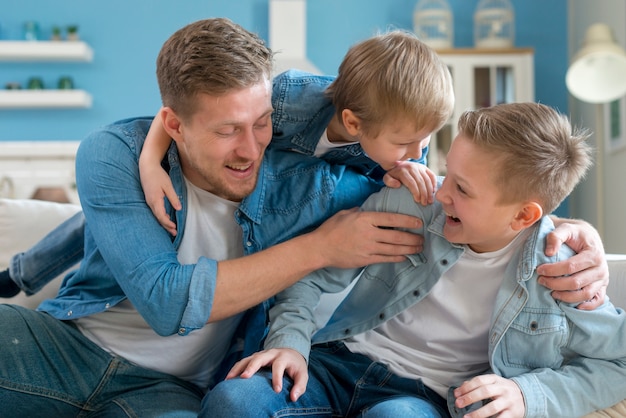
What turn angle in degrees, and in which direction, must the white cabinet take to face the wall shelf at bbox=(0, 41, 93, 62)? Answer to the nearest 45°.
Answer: approximately 90° to its right

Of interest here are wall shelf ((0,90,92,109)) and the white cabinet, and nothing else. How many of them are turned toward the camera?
2

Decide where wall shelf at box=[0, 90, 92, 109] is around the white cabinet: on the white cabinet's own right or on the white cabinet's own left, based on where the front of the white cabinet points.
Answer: on the white cabinet's own right

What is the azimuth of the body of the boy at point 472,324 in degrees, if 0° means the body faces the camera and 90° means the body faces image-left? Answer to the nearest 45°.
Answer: approximately 45°

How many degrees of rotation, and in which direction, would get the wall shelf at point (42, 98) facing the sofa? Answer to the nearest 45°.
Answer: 0° — it already faces it
